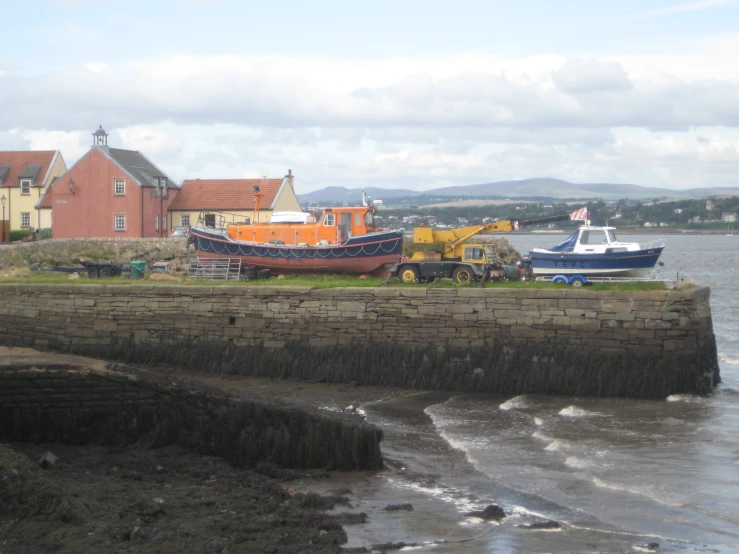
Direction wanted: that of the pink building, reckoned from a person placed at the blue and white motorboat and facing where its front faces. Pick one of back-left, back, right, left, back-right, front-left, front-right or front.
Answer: back-left

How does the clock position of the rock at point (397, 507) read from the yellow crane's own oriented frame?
The rock is roughly at 3 o'clock from the yellow crane.

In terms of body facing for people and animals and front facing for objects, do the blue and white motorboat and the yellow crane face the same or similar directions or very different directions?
same or similar directions

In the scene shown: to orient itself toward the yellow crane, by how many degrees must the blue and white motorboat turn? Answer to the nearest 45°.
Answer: approximately 135° to its right

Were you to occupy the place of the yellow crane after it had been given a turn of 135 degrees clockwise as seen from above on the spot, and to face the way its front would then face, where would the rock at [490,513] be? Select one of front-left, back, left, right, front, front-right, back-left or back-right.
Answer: front-left

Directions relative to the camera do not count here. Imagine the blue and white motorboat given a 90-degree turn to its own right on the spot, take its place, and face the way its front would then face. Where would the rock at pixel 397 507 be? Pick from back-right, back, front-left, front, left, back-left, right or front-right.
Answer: front

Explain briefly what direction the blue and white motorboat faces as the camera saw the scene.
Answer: facing to the right of the viewer

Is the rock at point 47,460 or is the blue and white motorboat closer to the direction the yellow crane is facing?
the blue and white motorboat

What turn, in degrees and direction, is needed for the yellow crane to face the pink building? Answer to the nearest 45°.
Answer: approximately 135° to its left

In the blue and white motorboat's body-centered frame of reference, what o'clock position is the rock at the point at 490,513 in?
The rock is roughly at 3 o'clock from the blue and white motorboat.

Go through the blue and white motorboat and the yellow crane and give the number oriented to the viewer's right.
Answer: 2

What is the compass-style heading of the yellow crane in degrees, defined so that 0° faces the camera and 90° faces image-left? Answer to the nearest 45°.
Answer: approximately 270°

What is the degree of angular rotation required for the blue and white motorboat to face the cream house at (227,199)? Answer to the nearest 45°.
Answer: approximately 135° to its left
